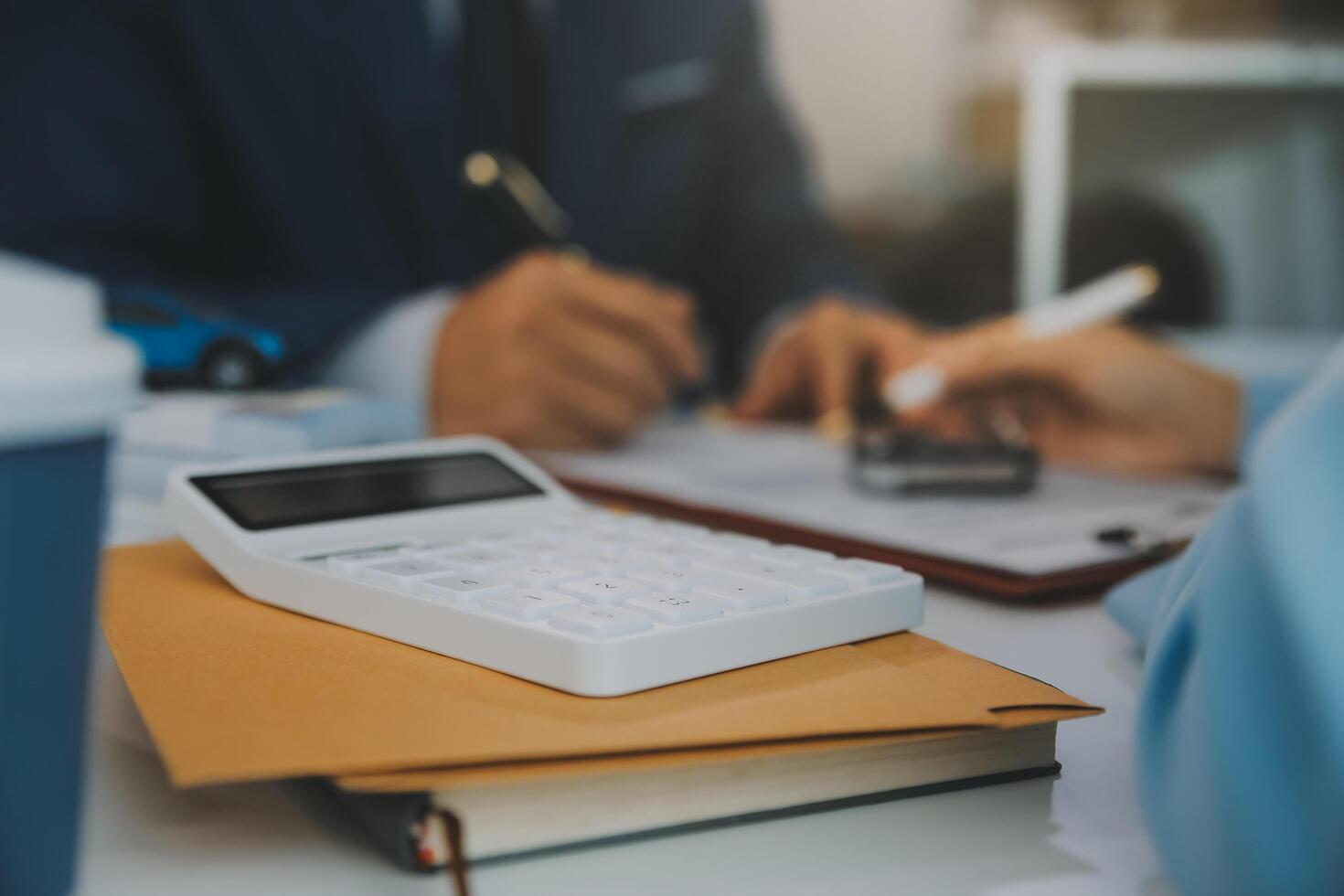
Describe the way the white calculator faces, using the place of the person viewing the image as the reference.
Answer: facing the viewer and to the right of the viewer

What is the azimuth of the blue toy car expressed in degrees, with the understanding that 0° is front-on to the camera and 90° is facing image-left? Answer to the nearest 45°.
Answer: approximately 270°

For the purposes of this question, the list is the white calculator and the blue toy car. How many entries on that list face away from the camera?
0
